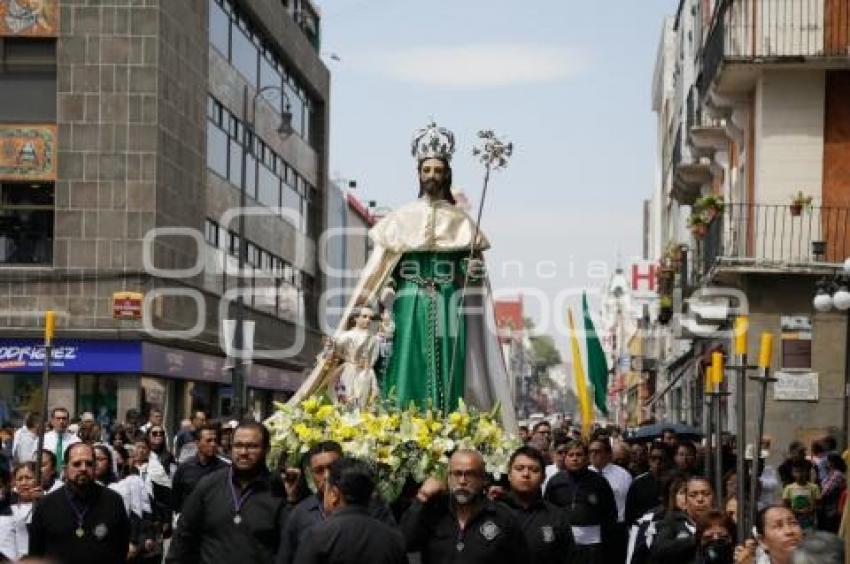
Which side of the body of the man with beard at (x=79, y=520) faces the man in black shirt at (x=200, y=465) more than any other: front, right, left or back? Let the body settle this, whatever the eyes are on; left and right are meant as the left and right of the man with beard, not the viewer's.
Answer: back

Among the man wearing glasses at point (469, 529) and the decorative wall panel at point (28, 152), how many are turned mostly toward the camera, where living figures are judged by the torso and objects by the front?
2

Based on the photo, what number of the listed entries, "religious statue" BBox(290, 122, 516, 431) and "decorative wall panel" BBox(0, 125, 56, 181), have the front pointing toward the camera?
2

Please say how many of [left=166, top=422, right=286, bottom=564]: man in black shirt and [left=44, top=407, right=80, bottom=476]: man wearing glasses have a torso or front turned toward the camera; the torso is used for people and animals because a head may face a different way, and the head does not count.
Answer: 2

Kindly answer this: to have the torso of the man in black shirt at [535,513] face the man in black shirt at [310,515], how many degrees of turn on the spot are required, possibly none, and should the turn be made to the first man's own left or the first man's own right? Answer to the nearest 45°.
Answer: approximately 45° to the first man's own right
